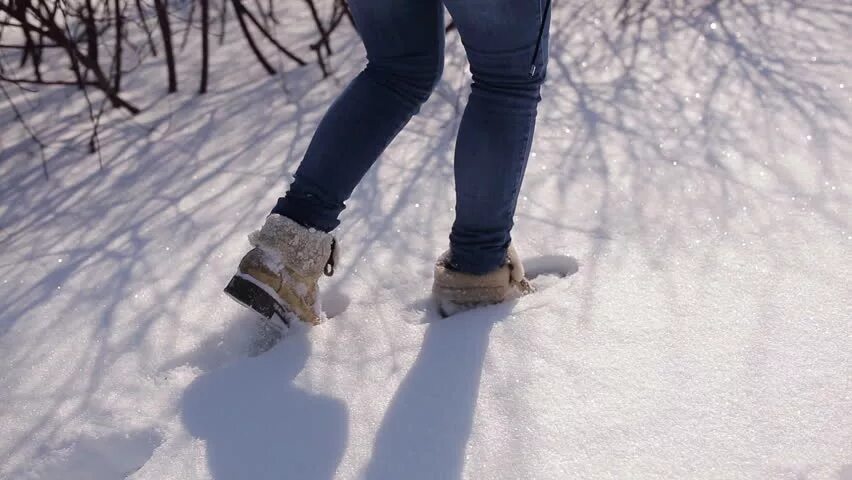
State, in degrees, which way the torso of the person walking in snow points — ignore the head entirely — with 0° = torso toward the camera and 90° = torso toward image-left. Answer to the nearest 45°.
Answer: approximately 225°
